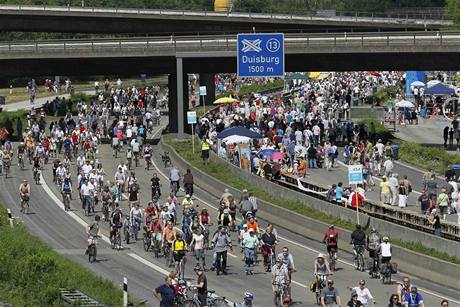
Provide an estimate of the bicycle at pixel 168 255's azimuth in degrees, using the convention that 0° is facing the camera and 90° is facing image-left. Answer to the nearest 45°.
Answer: approximately 0°

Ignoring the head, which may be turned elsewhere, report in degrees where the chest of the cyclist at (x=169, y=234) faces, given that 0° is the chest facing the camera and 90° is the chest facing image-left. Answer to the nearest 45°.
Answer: approximately 0°

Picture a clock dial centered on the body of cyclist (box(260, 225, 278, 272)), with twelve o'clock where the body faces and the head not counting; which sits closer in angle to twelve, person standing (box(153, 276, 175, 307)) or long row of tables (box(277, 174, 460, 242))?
the person standing

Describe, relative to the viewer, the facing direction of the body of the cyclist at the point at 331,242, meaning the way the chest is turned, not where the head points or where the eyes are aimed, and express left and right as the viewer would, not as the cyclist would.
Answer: facing away from the viewer

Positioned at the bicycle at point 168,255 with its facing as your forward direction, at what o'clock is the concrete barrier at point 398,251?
The concrete barrier is roughly at 9 o'clock from the bicycle.

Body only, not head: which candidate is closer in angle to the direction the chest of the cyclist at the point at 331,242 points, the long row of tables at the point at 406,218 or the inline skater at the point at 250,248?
the long row of tables

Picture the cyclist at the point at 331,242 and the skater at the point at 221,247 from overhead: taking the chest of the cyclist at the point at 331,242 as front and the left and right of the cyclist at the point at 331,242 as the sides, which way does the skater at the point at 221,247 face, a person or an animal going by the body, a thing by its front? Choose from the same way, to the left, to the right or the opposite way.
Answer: the opposite way
